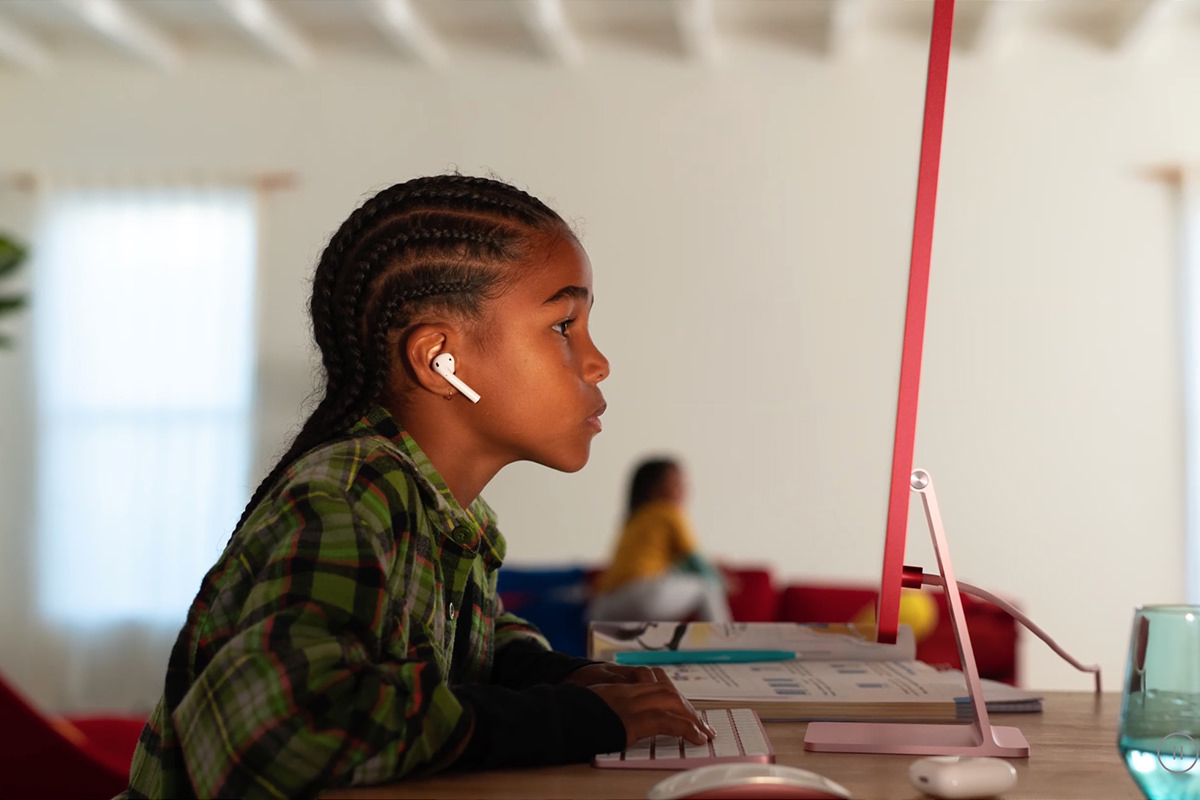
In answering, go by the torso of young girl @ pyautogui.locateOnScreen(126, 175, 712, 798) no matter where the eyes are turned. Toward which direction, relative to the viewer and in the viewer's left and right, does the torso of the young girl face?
facing to the right of the viewer

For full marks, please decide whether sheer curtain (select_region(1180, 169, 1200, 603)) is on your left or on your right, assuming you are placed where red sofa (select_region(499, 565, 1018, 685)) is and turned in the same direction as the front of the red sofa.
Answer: on your left

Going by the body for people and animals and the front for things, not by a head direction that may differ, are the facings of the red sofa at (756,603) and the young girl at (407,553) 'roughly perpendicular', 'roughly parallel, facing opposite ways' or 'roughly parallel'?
roughly perpendicular

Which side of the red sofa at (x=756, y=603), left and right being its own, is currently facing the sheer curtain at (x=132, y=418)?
right

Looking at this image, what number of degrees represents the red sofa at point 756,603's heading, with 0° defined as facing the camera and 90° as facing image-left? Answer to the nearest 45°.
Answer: approximately 0°

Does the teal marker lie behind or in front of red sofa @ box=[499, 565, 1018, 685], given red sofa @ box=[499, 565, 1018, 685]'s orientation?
in front

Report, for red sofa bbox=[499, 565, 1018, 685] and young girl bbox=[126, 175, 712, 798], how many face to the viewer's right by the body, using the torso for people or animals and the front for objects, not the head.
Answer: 1

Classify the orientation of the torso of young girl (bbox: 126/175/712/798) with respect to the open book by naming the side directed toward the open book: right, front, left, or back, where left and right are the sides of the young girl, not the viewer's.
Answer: front

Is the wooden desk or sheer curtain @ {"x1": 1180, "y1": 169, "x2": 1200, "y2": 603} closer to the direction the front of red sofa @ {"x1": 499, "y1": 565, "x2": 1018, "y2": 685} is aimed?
the wooden desk

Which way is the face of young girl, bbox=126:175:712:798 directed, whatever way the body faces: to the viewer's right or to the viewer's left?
to the viewer's right

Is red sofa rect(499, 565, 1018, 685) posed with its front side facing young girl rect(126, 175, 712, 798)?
yes

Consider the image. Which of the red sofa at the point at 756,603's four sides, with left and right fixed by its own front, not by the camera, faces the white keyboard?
front

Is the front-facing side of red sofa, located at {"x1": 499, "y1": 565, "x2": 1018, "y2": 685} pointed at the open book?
yes
